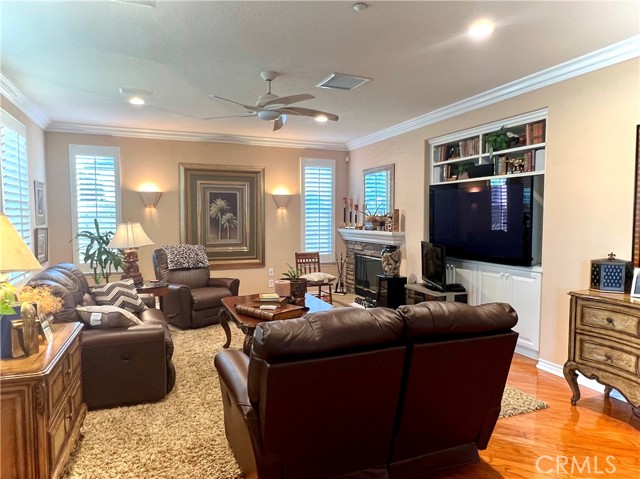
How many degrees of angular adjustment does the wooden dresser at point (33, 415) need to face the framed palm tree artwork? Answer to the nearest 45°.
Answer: approximately 45° to its left

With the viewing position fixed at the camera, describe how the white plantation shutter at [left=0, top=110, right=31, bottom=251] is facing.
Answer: facing the viewer and to the right of the viewer

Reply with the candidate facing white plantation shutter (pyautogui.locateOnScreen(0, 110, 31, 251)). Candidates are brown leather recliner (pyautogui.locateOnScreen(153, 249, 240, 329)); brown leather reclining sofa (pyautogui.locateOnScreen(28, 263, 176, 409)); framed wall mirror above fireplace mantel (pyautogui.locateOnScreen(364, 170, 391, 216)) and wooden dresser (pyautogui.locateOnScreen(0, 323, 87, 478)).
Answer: framed wall mirror above fireplace mantel (pyautogui.locateOnScreen(364, 170, 391, 216))

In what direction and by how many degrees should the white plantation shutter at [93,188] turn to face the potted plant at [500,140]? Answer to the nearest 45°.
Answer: approximately 45° to its left

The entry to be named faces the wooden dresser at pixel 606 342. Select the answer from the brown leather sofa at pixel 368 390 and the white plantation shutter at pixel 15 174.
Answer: the white plantation shutter

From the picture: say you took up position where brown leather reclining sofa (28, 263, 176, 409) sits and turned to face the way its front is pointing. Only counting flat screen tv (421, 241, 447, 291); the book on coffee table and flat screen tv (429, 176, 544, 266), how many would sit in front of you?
3

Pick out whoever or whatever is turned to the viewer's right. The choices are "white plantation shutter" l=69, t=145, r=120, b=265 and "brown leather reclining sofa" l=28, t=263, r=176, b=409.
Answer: the brown leather reclining sofa

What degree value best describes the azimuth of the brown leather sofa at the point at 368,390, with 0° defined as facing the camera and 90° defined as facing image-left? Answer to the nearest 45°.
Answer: approximately 135°

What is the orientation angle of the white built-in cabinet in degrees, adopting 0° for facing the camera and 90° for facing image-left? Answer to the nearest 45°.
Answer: approximately 45°

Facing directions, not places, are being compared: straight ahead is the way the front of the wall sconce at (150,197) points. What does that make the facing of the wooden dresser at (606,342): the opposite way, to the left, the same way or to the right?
to the right

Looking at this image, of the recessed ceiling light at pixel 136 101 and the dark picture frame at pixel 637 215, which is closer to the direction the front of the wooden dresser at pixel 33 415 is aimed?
the dark picture frame

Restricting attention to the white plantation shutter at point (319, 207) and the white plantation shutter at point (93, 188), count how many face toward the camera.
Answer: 2
